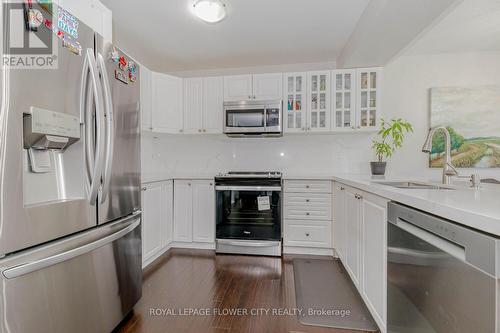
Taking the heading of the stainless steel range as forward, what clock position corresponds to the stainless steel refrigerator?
The stainless steel refrigerator is roughly at 1 o'clock from the stainless steel range.

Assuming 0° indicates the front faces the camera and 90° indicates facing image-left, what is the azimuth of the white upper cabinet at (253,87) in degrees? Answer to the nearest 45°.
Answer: approximately 0°

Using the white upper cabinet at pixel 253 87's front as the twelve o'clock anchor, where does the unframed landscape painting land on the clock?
The unframed landscape painting is roughly at 9 o'clock from the white upper cabinet.

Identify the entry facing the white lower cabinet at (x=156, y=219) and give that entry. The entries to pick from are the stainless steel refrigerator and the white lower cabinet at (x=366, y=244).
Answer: the white lower cabinet at (x=366, y=244)

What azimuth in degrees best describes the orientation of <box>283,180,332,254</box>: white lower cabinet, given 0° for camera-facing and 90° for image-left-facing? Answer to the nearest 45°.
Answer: approximately 0°

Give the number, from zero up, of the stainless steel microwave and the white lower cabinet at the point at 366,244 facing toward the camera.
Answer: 1

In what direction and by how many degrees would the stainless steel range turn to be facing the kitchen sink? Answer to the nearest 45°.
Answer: approximately 45° to its left
